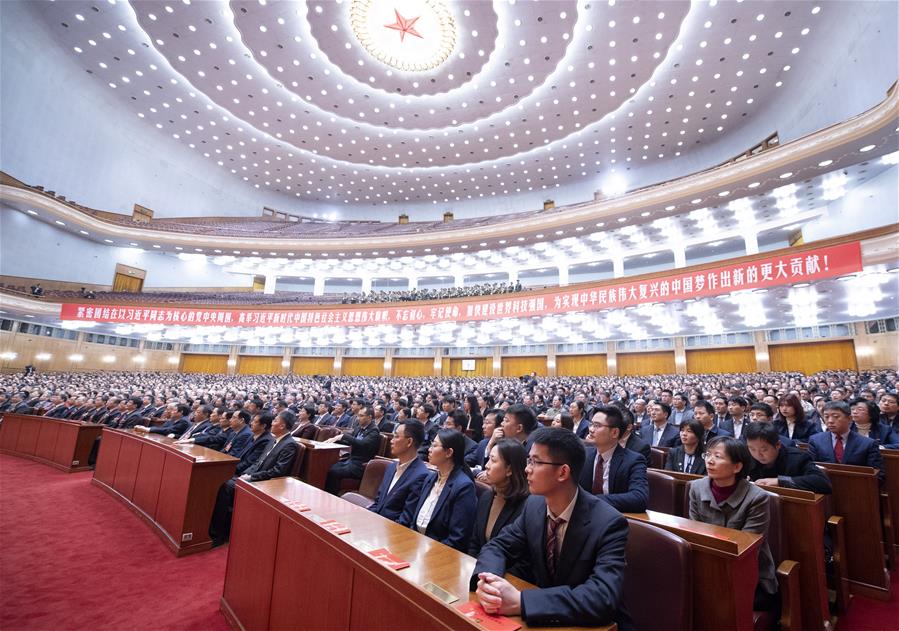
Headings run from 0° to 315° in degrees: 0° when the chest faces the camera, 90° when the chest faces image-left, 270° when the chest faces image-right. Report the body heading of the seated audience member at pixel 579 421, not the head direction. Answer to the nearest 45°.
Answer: approximately 45°

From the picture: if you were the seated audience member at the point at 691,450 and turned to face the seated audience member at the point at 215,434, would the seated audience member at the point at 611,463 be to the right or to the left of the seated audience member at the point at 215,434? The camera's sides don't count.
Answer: left

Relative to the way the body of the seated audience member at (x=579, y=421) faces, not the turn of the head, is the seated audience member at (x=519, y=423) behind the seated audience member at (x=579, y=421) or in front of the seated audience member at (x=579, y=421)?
in front

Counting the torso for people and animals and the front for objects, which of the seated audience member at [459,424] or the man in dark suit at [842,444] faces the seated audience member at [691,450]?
the man in dark suit

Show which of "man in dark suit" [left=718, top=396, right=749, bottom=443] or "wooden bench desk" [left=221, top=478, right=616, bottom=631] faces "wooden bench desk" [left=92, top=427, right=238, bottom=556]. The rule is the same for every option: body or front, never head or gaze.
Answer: the man in dark suit

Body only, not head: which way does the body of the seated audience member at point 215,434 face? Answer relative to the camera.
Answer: to the viewer's left

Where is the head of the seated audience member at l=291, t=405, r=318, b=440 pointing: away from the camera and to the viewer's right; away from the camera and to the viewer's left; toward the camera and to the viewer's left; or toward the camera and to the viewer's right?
toward the camera and to the viewer's left

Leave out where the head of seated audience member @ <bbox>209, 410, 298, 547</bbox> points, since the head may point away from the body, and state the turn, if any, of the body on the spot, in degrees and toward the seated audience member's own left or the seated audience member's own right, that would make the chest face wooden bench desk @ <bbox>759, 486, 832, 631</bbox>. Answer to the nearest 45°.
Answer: approximately 135° to the seated audience member's own left

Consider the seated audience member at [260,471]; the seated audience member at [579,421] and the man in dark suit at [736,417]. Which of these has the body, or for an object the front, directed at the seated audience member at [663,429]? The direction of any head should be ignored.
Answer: the man in dark suit

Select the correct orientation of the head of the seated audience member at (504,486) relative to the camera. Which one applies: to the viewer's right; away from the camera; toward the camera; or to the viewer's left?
to the viewer's left

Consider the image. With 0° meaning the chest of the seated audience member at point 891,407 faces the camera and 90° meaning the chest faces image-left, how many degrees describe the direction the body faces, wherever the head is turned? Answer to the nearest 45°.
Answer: approximately 45°

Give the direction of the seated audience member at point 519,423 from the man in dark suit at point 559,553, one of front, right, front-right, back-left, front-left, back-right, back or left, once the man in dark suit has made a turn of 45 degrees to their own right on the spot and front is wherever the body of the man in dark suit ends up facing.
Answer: right

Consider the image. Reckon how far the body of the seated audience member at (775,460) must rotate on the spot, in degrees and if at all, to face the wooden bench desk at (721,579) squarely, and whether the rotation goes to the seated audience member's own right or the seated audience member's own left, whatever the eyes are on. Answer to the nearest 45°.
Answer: approximately 45° to the seated audience member's own left

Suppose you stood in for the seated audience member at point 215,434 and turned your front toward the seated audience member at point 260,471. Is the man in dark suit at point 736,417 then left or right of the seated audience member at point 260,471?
left

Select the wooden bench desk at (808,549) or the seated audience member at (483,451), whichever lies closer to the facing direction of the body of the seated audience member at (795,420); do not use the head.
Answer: the seated audience member

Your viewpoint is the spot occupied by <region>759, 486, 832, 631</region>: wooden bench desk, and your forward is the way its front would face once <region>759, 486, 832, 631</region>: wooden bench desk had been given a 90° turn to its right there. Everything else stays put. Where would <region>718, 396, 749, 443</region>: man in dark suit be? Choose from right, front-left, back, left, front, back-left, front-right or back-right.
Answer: front-right
